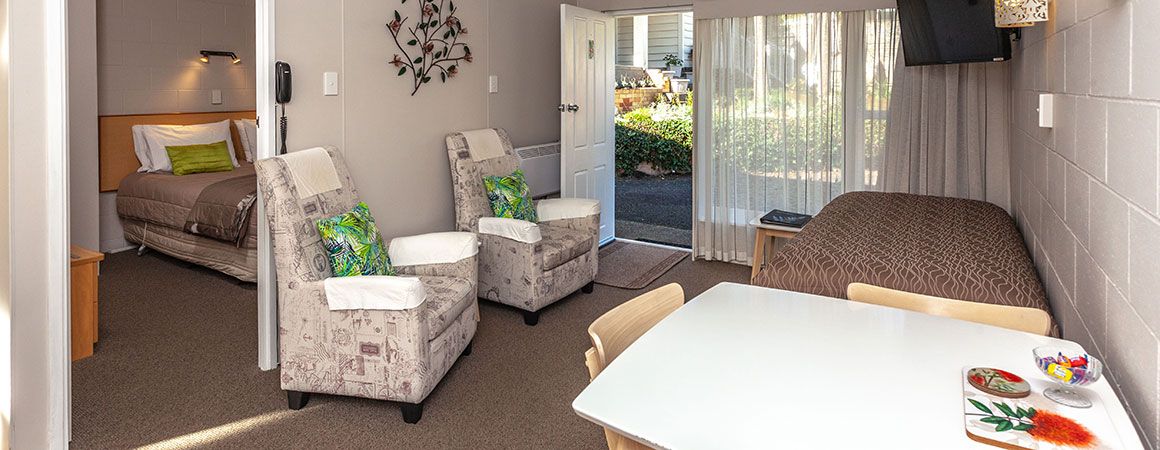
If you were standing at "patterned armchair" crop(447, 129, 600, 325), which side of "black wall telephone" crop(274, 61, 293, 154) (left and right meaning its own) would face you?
left

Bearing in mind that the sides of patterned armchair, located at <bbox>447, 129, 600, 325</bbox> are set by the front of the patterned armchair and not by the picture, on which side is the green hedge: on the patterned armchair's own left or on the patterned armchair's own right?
on the patterned armchair's own left

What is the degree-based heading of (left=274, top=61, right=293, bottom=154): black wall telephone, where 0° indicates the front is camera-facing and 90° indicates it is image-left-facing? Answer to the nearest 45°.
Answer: approximately 315°

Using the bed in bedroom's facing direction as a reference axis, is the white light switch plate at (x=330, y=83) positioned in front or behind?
in front
